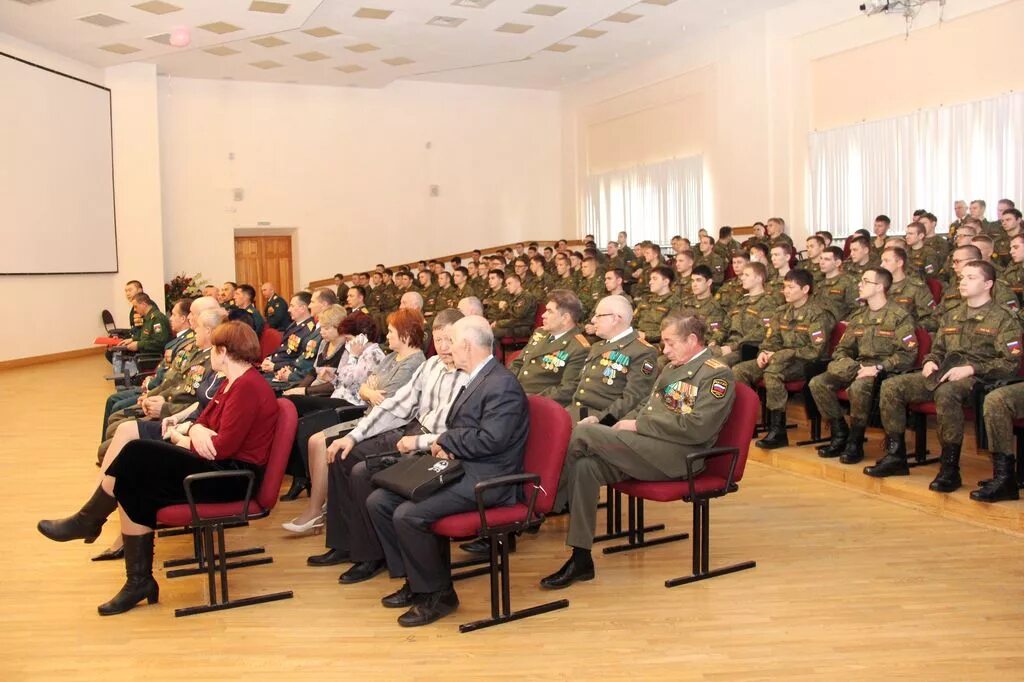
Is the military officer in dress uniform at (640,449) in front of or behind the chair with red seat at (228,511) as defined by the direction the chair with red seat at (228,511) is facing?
behind

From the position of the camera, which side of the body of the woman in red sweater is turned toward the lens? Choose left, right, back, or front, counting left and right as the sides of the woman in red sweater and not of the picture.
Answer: left

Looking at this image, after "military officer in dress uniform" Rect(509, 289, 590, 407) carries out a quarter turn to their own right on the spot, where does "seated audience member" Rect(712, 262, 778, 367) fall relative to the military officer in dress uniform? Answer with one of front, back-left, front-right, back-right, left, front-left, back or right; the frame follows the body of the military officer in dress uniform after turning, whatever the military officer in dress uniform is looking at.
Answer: right

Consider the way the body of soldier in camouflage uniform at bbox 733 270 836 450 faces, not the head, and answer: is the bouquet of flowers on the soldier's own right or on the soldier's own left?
on the soldier's own right

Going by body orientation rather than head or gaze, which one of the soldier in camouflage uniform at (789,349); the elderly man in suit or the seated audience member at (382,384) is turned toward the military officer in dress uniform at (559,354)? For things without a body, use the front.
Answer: the soldier in camouflage uniform

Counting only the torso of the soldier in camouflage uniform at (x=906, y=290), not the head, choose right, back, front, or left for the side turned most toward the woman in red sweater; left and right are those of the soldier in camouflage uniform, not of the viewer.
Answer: front

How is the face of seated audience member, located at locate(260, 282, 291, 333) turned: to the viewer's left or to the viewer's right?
to the viewer's left

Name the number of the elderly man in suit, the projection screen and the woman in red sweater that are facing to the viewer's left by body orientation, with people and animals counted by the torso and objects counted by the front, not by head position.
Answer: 2

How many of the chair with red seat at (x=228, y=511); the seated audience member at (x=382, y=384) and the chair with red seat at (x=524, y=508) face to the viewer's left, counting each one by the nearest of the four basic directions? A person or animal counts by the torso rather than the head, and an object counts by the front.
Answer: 3

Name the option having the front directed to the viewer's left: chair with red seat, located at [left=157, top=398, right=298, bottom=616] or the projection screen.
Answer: the chair with red seat

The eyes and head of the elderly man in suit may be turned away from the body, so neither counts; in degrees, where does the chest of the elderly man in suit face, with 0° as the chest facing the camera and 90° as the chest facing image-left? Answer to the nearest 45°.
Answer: approximately 90°

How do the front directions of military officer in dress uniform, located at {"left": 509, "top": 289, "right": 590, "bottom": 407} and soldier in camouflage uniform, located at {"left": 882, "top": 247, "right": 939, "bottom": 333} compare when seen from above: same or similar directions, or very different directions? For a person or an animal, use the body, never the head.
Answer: same or similar directions

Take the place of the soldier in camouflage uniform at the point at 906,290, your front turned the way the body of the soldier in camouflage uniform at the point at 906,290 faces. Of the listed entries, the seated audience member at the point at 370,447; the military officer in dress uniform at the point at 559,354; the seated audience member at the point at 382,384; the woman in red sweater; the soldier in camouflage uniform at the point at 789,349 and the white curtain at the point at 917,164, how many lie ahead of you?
5

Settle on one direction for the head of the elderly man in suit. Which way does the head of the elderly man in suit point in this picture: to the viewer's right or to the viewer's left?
to the viewer's left

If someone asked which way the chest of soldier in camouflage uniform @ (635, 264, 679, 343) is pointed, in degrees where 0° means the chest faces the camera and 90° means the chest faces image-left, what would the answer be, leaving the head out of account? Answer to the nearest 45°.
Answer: approximately 45°

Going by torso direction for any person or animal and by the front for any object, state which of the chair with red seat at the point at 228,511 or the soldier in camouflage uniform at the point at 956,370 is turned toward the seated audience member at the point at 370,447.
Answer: the soldier in camouflage uniform

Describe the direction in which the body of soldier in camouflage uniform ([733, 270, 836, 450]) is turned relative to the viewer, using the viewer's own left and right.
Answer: facing the viewer and to the left of the viewer

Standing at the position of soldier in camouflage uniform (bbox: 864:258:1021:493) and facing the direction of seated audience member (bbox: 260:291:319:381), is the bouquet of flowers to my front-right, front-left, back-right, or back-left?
front-right

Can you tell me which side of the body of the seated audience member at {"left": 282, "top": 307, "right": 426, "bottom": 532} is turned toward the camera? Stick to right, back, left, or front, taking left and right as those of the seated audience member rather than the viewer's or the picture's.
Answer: left

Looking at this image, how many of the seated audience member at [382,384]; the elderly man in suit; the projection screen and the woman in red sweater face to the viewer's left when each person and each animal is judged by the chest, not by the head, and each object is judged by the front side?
3
